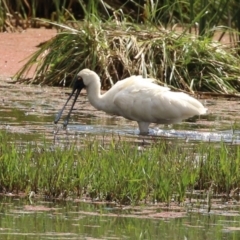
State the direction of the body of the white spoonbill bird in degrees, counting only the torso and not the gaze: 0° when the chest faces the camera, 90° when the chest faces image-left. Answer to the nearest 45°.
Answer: approximately 90°

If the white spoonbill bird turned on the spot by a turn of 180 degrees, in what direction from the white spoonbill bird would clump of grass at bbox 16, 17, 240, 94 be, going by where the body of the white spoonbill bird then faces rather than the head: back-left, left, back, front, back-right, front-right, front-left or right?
left
